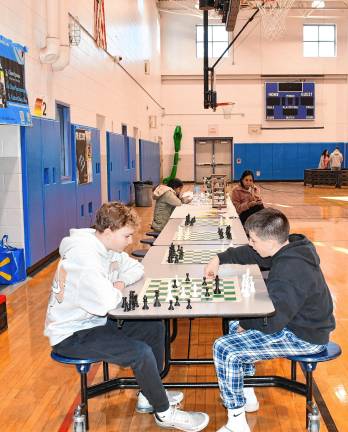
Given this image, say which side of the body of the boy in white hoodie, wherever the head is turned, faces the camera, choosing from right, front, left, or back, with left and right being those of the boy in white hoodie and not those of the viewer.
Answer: right

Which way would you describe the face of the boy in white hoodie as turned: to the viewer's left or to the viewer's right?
to the viewer's right

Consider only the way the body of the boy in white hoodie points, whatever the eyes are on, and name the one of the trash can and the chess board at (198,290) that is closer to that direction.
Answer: the chess board

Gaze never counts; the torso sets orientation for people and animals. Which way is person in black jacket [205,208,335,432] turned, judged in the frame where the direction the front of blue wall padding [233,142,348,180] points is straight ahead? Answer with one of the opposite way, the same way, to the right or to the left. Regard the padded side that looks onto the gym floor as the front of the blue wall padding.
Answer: to the right

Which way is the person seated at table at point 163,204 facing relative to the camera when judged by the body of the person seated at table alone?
to the viewer's right

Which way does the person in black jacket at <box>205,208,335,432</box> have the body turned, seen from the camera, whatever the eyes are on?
to the viewer's left

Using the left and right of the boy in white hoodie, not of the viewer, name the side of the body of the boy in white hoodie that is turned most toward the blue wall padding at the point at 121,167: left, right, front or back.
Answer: left

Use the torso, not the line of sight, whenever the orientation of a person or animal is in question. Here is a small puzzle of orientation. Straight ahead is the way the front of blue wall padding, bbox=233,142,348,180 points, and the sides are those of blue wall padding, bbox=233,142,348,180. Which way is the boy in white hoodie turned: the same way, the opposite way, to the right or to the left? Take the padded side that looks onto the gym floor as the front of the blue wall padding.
to the left

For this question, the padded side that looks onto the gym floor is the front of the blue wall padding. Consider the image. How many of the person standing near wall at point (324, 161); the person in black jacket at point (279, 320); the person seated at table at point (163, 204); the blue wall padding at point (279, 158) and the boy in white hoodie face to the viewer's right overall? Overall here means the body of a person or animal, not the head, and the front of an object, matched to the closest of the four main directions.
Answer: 2

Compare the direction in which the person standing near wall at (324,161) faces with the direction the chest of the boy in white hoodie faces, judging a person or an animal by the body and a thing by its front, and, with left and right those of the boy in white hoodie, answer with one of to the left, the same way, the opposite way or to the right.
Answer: to the right
